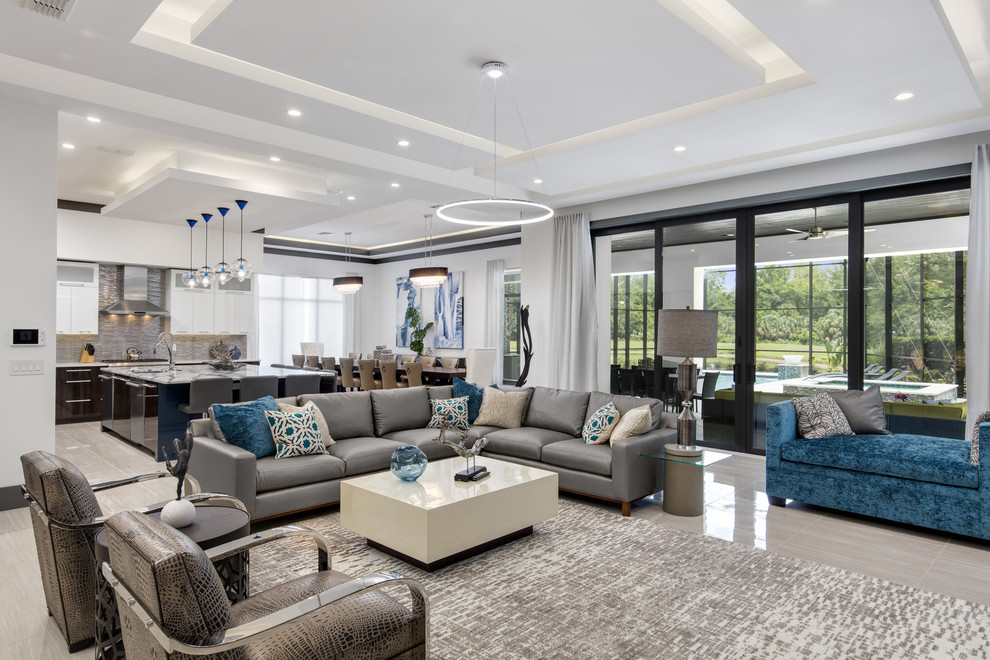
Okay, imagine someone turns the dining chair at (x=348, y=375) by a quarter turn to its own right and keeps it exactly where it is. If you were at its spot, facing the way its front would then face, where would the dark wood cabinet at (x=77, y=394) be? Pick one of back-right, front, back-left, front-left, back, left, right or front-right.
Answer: back-right

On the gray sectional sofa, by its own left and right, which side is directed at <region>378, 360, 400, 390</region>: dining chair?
back

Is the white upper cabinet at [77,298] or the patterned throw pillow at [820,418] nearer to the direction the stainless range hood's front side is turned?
the patterned throw pillow

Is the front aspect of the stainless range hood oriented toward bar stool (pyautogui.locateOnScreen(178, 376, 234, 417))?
yes

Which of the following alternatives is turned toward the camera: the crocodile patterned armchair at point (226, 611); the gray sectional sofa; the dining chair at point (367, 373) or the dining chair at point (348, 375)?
the gray sectional sofa

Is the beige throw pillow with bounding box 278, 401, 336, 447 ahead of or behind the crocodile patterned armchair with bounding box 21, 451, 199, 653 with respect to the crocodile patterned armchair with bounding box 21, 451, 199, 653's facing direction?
ahead

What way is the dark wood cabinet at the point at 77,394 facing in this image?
toward the camera

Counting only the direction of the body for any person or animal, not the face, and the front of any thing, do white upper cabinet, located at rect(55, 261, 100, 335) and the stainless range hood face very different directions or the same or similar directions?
same or similar directions

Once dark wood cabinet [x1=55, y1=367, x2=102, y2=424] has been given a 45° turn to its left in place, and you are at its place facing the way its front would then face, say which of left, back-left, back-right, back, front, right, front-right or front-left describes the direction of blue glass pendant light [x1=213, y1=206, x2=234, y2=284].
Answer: front

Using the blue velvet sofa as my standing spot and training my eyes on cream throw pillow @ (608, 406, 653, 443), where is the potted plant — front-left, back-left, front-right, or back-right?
front-right

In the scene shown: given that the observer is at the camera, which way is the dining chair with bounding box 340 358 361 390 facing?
facing away from the viewer and to the right of the viewer

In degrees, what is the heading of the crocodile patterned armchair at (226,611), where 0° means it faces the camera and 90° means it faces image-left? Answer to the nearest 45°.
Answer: approximately 225°

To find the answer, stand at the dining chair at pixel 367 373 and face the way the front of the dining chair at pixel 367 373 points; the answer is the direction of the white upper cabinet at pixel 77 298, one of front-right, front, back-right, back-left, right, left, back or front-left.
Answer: back-left

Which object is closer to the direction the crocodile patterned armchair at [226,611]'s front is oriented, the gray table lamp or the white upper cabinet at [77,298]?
the gray table lamp

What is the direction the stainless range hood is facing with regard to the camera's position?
facing the viewer
